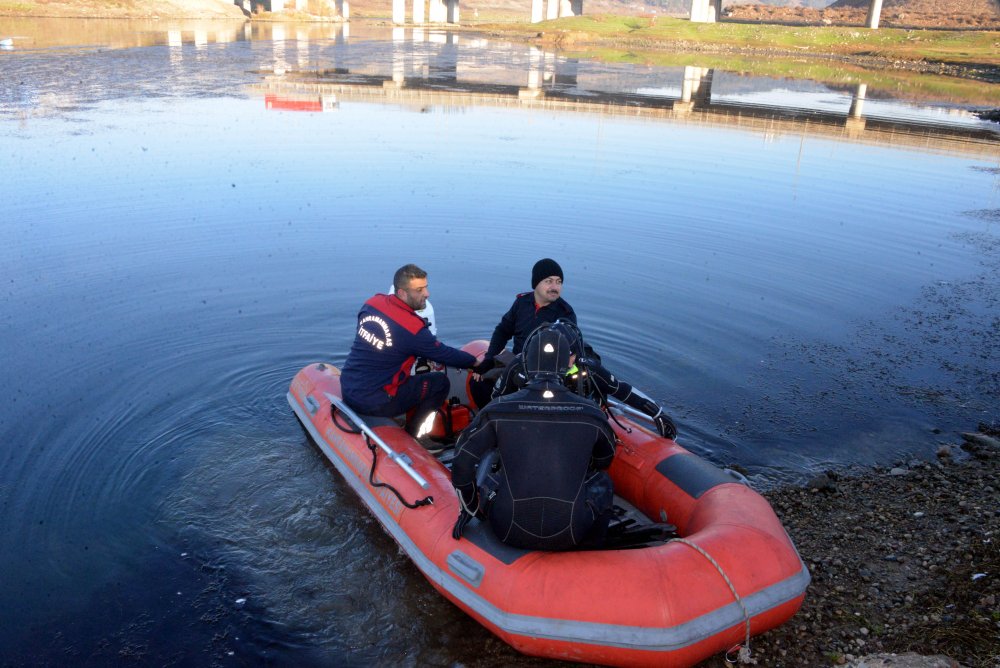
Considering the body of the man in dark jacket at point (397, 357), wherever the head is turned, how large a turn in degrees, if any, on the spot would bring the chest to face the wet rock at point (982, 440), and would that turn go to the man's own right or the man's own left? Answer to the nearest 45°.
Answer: approximately 45° to the man's own right

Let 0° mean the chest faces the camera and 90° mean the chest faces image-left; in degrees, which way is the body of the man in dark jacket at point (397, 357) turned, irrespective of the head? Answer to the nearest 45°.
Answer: approximately 225°

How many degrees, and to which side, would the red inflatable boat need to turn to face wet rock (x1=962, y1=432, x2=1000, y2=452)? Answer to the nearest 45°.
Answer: approximately 90° to its left

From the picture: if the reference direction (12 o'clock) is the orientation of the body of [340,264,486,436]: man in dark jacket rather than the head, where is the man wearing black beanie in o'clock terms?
The man wearing black beanie is roughly at 1 o'clock from the man in dark jacket.

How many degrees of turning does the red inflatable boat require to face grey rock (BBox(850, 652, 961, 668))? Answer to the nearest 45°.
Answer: approximately 45° to its left

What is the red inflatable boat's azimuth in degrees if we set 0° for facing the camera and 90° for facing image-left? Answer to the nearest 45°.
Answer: approximately 315°
